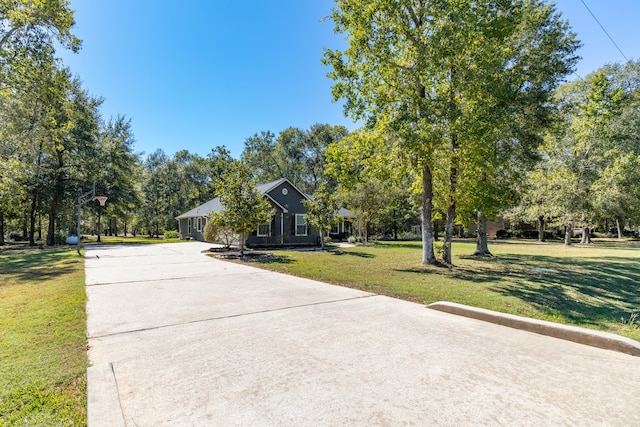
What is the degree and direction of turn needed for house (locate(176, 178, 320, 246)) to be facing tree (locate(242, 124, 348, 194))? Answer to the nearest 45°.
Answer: approximately 180°

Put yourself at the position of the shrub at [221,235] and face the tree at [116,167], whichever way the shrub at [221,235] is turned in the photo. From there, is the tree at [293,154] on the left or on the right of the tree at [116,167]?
right

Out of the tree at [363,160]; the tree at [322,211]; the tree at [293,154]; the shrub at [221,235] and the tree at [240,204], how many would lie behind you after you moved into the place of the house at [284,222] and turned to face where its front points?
1

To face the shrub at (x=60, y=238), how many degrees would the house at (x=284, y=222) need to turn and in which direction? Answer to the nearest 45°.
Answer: approximately 90° to its right

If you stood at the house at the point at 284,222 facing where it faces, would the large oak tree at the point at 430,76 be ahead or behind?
ahead

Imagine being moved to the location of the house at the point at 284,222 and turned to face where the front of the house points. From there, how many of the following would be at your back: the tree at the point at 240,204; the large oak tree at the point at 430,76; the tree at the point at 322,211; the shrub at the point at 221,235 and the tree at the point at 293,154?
1

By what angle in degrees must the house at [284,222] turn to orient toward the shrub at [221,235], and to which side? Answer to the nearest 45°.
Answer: approximately 45° to its right

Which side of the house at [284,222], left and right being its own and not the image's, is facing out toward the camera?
front

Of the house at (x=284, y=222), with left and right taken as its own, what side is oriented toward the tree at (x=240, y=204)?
front

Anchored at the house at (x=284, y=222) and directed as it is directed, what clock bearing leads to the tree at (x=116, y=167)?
The tree is roughly at 4 o'clock from the house.

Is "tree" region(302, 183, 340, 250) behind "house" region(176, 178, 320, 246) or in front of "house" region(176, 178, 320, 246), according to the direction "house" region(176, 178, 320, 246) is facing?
in front
